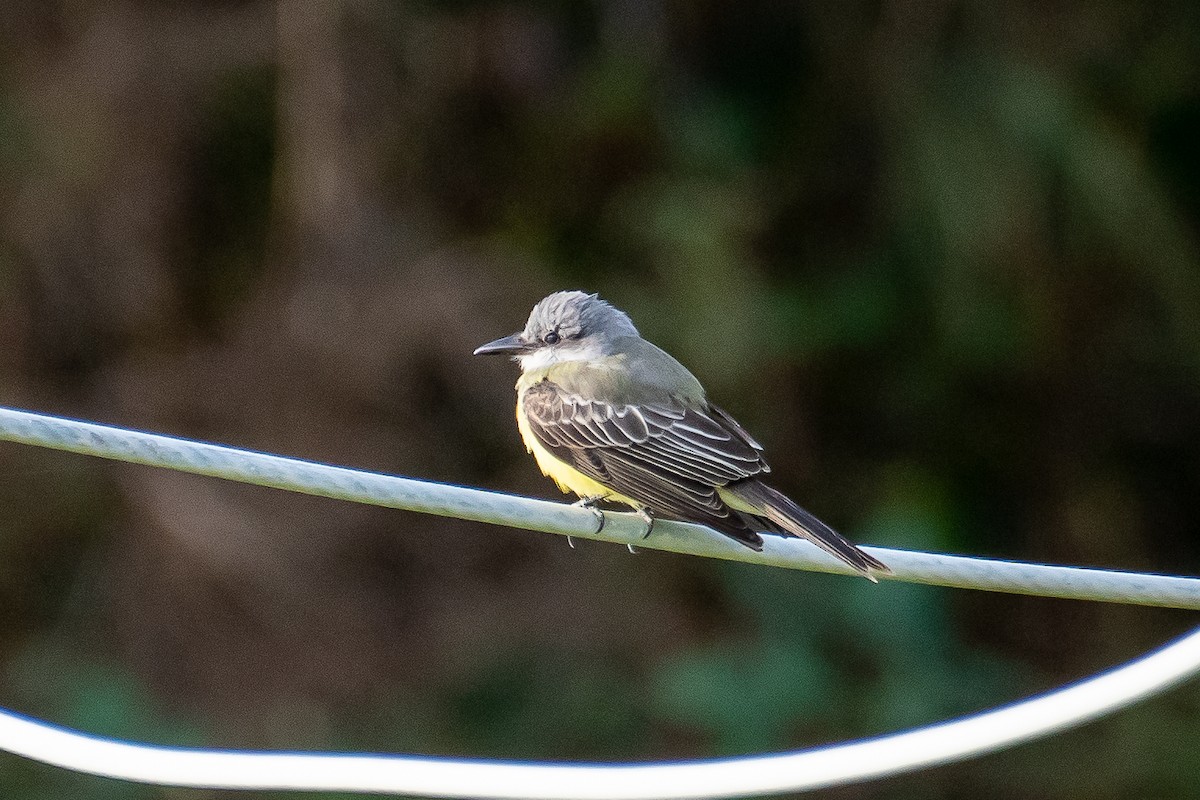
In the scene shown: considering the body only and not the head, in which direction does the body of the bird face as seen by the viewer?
to the viewer's left
